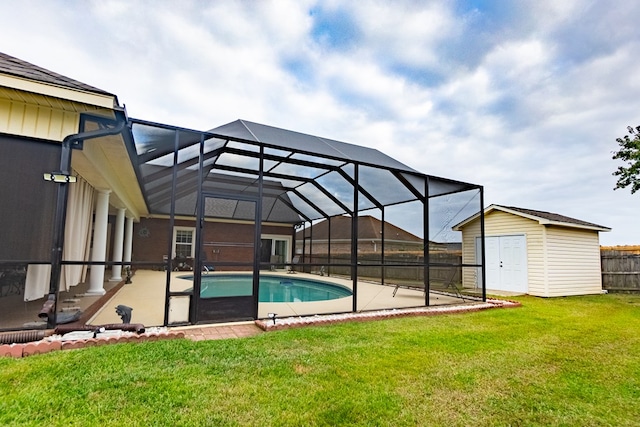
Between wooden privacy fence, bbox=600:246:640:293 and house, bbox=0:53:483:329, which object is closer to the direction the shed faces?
the house

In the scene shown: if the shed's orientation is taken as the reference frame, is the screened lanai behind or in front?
in front

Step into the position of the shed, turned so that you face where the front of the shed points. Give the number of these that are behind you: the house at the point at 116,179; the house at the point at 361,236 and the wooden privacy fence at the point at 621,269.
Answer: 1

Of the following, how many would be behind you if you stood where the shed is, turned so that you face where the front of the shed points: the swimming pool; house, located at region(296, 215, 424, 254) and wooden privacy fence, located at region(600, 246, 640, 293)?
1

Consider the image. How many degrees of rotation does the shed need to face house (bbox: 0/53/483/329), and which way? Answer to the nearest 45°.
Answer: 0° — it already faces it

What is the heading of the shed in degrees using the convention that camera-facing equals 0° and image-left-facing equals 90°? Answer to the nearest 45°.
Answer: approximately 45°

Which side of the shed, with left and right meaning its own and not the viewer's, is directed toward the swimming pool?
front

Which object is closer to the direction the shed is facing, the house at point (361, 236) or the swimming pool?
the swimming pool

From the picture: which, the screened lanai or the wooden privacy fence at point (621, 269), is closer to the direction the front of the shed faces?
the screened lanai

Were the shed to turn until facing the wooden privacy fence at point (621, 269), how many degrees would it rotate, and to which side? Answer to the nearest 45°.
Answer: approximately 180°
